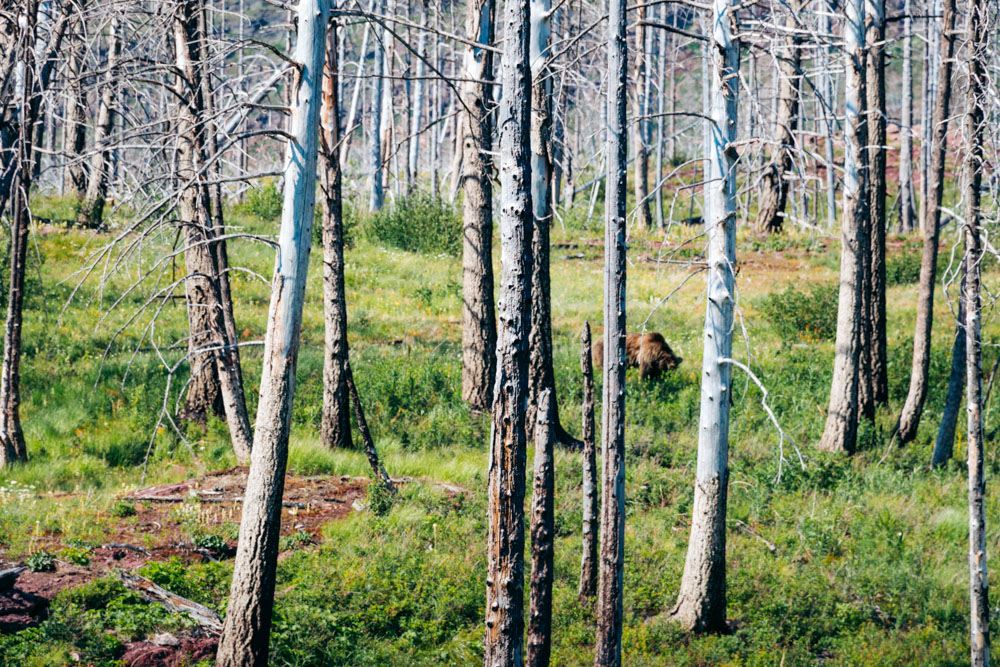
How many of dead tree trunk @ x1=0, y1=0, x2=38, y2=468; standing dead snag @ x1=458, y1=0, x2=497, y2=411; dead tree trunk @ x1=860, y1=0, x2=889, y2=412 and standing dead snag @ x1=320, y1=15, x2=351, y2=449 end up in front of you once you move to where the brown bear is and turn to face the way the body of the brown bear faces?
1

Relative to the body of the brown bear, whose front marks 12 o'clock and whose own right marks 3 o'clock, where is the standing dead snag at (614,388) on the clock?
The standing dead snag is roughly at 3 o'clock from the brown bear.

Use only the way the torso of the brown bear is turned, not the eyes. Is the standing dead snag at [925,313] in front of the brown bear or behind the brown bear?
in front

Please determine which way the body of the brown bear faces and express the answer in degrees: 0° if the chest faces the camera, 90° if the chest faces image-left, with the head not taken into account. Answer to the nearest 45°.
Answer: approximately 270°

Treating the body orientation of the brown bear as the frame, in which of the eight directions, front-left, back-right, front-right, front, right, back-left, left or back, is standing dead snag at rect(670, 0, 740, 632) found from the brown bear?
right

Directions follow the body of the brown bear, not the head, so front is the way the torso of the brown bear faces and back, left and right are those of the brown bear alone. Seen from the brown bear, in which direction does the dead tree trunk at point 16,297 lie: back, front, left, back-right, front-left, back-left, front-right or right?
back-right

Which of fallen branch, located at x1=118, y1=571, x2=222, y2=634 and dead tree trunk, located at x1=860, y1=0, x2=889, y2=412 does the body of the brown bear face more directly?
the dead tree trunk

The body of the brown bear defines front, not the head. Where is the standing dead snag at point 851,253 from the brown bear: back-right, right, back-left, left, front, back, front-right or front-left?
front-right

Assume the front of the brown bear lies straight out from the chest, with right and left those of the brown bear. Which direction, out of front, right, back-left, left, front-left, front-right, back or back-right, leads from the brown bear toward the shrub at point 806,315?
front-left

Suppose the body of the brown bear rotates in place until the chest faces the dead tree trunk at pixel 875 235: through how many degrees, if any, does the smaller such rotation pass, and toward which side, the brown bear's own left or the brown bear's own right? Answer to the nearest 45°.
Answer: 0° — it already faces it

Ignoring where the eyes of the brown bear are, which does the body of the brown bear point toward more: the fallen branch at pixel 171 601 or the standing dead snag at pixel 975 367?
the standing dead snag

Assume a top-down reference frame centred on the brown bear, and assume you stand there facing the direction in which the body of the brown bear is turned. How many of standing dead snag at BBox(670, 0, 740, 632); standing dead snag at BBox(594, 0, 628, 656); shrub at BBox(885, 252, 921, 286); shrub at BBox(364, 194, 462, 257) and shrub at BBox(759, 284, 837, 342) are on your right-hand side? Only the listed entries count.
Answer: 2

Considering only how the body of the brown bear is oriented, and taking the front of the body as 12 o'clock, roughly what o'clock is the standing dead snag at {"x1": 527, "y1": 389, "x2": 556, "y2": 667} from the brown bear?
The standing dead snag is roughly at 3 o'clock from the brown bear.
